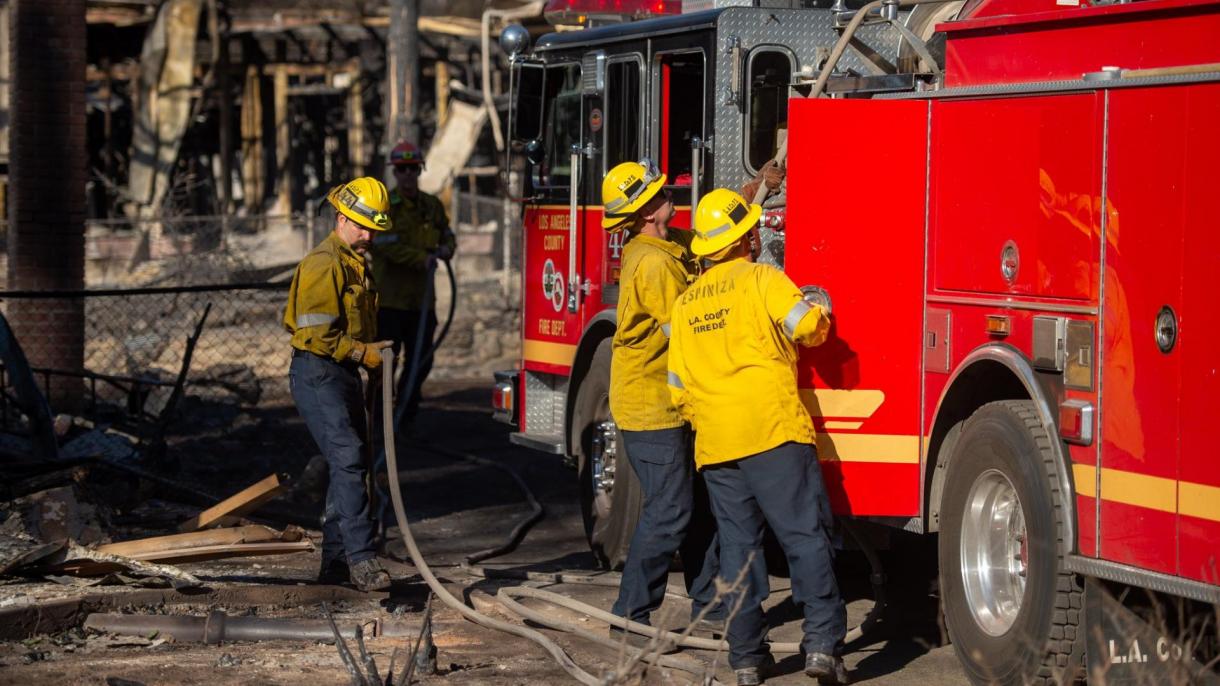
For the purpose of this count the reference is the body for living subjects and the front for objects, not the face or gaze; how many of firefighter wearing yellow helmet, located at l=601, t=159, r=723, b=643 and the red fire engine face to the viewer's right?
1

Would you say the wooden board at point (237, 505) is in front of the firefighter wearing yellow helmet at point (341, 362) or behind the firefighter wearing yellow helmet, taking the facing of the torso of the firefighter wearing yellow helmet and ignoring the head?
behind

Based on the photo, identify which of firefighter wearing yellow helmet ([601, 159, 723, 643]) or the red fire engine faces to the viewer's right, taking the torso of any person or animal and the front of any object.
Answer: the firefighter wearing yellow helmet

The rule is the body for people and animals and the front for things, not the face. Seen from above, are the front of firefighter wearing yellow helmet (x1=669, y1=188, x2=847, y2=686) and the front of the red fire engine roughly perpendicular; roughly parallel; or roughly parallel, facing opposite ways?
roughly perpendicular

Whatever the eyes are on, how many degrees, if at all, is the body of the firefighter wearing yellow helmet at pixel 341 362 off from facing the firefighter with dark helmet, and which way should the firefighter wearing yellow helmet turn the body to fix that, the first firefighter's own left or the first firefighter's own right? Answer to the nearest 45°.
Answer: approximately 135° to the first firefighter's own left

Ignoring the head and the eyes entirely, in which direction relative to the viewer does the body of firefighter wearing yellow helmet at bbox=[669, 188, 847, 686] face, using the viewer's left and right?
facing away from the viewer and to the right of the viewer

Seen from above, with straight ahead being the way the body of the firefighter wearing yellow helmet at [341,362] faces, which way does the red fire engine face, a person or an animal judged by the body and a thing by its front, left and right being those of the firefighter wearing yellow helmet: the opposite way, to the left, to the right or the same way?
the opposite way

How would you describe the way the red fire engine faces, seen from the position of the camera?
facing away from the viewer and to the left of the viewer

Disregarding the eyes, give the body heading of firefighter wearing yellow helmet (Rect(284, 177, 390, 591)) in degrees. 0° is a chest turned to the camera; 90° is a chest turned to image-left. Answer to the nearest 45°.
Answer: approximately 315°

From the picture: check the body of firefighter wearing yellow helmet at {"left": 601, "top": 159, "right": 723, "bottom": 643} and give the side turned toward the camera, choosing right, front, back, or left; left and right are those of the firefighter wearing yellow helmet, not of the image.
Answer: right

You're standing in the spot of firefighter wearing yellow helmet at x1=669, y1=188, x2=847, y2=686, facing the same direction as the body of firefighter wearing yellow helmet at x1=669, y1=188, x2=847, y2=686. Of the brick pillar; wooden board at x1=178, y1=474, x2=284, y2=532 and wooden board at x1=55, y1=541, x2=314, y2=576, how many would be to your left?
3

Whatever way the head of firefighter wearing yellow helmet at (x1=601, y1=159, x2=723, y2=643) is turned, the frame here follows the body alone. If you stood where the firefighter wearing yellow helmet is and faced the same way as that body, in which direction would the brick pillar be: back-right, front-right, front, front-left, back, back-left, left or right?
back-left

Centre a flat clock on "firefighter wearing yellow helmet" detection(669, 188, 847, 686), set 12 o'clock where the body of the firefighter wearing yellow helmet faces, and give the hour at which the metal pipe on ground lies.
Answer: The metal pipe on ground is roughly at 8 o'clock from the firefighter wearing yellow helmet.
